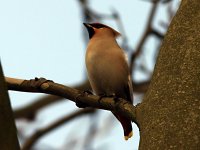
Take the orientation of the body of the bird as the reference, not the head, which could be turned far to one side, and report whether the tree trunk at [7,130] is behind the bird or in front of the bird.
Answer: in front

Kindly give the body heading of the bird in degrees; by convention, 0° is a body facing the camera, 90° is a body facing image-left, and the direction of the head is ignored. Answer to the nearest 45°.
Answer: approximately 45°

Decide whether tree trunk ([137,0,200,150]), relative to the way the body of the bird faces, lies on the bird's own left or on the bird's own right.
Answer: on the bird's own left
